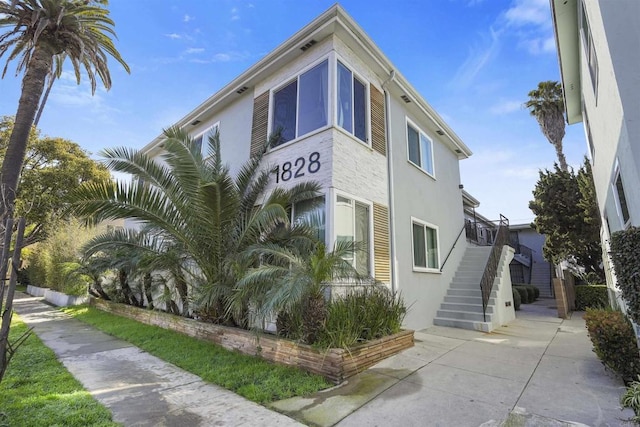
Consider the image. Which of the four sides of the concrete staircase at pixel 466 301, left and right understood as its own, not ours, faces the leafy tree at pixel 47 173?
right

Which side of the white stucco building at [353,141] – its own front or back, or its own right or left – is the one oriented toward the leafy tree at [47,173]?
right

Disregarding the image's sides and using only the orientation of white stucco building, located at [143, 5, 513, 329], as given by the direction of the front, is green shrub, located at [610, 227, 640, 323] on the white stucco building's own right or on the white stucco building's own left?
on the white stucco building's own left

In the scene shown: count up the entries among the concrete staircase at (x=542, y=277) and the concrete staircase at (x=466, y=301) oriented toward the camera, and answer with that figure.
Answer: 2

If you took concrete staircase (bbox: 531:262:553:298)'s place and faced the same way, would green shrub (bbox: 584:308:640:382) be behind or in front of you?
in front

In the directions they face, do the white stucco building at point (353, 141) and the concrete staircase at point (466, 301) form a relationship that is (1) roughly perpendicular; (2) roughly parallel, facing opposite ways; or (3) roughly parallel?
roughly parallel

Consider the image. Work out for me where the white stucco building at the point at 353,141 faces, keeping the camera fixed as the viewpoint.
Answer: facing the viewer and to the left of the viewer

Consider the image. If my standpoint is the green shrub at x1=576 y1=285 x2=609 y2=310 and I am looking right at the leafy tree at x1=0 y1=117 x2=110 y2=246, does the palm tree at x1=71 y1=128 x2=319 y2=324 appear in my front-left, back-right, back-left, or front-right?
front-left

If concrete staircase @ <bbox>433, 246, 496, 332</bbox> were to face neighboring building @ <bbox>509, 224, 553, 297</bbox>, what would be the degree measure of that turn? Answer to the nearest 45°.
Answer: approximately 180°

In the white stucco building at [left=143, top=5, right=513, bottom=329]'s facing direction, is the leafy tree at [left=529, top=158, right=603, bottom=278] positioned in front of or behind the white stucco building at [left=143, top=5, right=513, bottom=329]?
behind

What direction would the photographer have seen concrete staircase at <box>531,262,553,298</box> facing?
facing the viewer

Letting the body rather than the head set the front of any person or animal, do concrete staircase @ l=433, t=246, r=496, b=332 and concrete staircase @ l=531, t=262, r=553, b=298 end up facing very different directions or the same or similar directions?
same or similar directions

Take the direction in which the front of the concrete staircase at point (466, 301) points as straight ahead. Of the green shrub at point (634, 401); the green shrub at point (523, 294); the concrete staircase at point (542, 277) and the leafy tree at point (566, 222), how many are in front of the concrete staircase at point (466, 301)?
1

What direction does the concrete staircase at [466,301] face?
toward the camera

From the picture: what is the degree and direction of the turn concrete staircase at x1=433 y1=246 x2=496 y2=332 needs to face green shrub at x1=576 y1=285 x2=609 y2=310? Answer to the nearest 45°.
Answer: approximately 135° to its left
